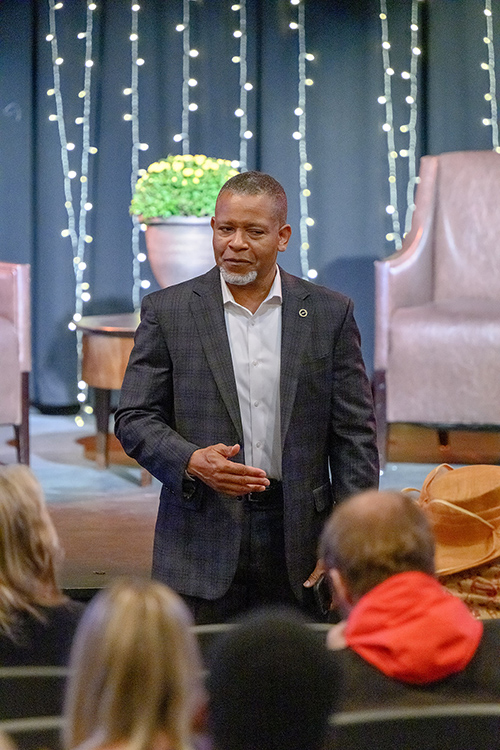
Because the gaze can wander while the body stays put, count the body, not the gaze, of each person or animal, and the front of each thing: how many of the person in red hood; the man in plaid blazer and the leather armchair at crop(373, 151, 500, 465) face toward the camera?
2

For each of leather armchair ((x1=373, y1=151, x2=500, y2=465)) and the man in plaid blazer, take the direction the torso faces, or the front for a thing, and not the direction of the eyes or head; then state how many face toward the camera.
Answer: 2

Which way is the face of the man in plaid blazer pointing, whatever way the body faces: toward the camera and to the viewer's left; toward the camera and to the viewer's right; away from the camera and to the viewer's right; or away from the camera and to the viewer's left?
toward the camera and to the viewer's left

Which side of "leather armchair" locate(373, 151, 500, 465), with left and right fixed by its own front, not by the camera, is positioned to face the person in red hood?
front

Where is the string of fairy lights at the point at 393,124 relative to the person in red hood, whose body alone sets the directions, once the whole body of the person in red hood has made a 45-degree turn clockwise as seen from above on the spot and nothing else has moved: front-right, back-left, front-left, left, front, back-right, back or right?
front

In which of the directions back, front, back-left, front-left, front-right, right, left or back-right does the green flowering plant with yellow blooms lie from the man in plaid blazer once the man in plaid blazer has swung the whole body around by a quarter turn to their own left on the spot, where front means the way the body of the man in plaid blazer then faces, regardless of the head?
left

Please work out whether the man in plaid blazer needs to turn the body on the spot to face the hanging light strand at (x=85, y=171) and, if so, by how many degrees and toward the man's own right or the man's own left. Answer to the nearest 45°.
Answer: approximately 180°

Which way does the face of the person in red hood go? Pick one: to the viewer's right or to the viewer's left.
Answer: to the viewer's left

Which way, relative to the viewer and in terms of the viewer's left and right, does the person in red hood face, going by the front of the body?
facing away from the viewer and to the left of the viewer

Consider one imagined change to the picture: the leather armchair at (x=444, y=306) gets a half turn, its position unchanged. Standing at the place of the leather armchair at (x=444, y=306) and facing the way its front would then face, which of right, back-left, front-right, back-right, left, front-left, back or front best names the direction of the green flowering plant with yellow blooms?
left
